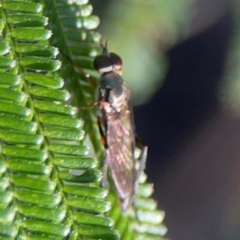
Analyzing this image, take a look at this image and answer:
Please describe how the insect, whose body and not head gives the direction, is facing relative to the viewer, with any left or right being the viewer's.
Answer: facing away from the viewer
